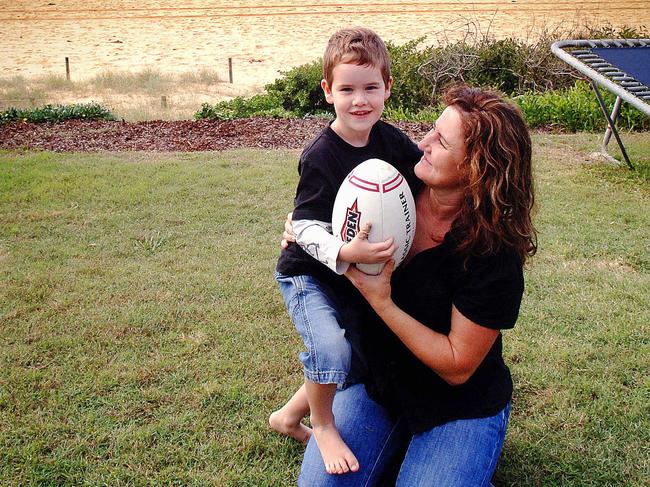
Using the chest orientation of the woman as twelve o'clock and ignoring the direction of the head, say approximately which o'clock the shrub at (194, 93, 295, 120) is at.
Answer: The shrub is roughly at 4 o'clock from the woman.

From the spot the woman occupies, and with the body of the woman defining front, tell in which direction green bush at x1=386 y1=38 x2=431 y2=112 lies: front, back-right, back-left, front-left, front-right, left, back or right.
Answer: back-right

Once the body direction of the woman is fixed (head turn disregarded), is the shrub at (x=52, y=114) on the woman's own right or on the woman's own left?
on the woman's own right

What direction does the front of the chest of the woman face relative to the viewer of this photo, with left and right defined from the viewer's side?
facing the viewer and to the left of the viewer

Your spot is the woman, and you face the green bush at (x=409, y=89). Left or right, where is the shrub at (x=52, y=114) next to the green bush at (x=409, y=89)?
left

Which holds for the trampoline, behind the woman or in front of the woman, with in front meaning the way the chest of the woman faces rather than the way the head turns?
behind

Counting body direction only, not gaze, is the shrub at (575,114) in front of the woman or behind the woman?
behind

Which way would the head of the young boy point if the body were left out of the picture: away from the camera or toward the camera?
toward the camera
